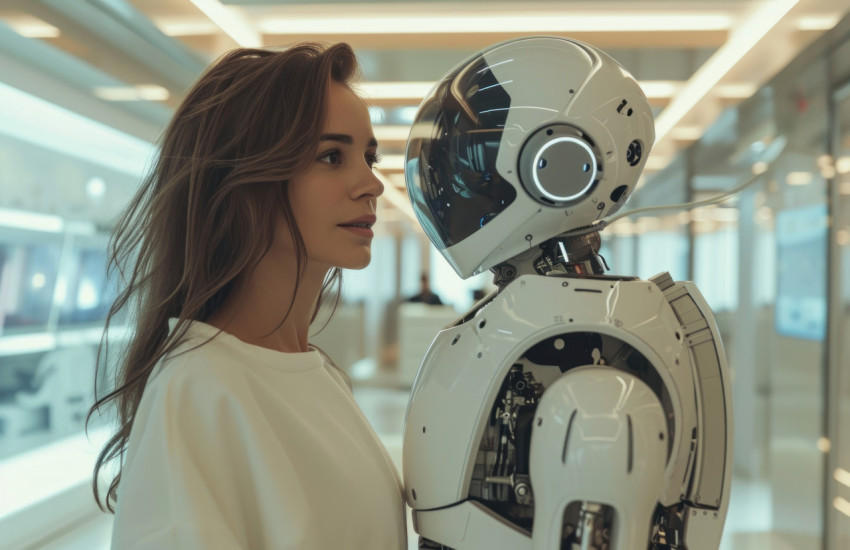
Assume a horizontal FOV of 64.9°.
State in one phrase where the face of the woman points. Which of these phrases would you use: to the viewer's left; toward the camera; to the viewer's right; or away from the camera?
to the viewer's right

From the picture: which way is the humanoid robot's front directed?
to the viewer's left
